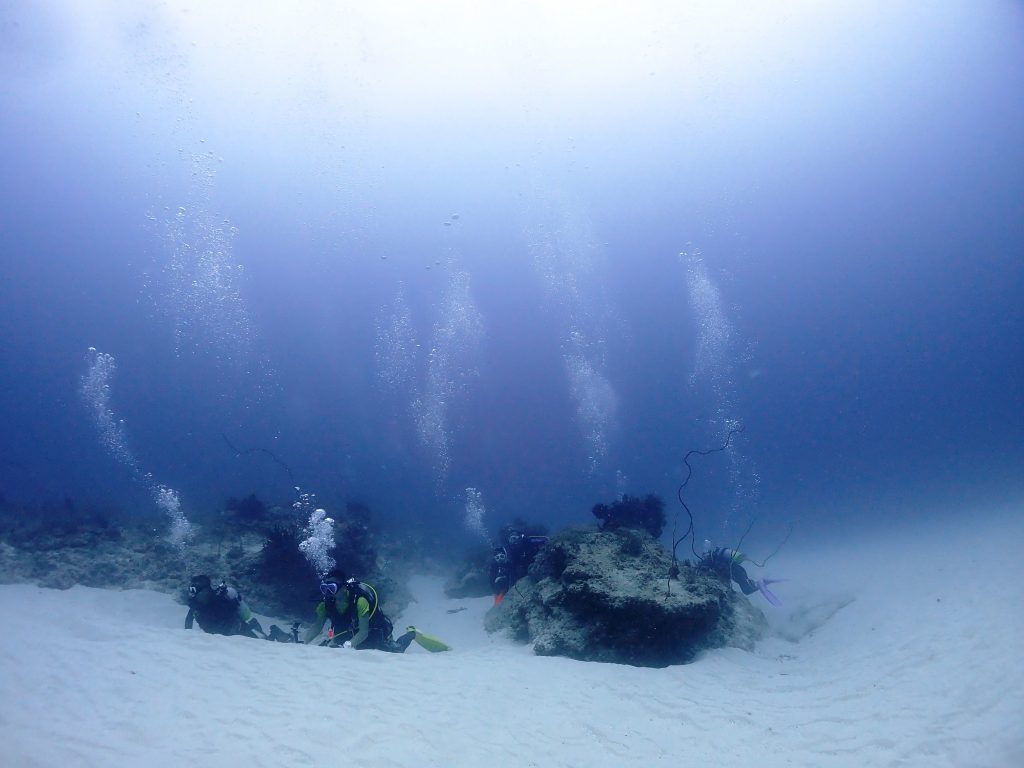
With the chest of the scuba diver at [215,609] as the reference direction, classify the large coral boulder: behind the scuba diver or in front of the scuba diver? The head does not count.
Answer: behind

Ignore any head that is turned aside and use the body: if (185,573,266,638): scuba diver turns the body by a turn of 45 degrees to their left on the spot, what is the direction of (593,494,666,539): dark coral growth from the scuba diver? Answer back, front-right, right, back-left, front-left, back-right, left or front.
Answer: back-left

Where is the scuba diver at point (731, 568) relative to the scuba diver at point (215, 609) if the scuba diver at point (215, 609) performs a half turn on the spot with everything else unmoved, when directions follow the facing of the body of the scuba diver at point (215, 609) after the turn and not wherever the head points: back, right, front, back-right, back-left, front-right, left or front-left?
front

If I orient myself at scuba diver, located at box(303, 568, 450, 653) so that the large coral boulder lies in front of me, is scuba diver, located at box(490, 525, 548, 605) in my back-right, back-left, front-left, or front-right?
front-left

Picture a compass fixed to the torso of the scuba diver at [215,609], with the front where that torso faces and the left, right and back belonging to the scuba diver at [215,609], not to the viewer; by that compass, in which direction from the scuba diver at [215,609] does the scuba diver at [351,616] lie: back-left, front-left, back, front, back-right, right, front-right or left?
back-left
